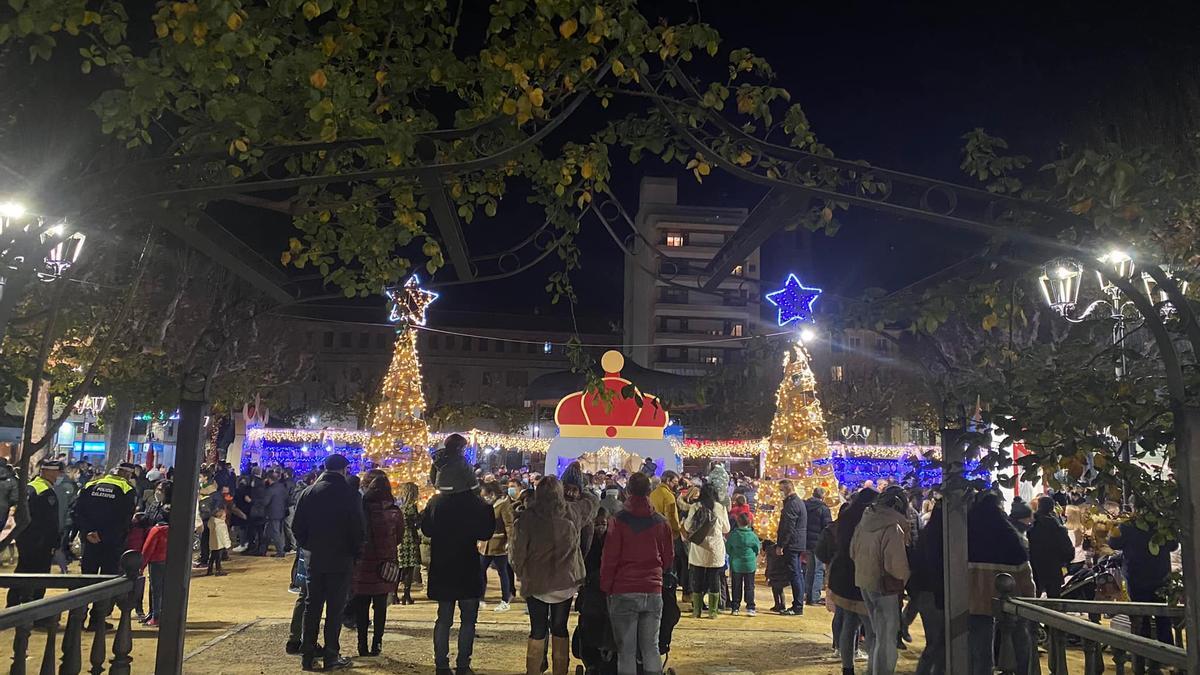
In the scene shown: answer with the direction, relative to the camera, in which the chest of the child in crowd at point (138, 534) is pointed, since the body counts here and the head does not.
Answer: away from the camera

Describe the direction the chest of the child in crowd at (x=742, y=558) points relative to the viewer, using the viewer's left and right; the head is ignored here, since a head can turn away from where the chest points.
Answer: facing away from the viewer

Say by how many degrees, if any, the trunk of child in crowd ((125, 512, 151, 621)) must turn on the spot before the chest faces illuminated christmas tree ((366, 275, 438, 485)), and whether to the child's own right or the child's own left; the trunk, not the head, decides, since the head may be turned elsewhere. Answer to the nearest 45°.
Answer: approximately 45° to the child's own right

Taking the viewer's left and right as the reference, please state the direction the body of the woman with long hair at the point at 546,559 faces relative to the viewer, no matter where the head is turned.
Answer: facing away from the viewer

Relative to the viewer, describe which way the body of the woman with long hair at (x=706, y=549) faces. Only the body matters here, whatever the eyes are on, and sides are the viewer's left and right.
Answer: facing away from the viewer

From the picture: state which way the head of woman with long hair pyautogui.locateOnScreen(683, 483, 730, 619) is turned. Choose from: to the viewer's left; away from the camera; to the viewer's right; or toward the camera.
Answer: away from the camera

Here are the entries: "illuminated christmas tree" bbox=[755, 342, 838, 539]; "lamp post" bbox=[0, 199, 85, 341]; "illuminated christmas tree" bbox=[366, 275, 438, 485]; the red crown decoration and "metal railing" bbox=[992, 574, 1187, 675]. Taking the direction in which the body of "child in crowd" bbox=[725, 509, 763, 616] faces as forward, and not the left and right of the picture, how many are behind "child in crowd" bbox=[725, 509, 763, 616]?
2

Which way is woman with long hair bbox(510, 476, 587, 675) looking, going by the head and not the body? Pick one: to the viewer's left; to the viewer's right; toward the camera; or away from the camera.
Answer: away from the camera

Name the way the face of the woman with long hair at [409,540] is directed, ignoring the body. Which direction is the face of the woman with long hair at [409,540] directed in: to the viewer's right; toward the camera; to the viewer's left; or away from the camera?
away from the camera

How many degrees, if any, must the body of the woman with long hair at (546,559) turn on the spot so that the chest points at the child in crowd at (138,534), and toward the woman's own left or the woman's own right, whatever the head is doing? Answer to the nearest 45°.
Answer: approximately 45° to the woman's own left
